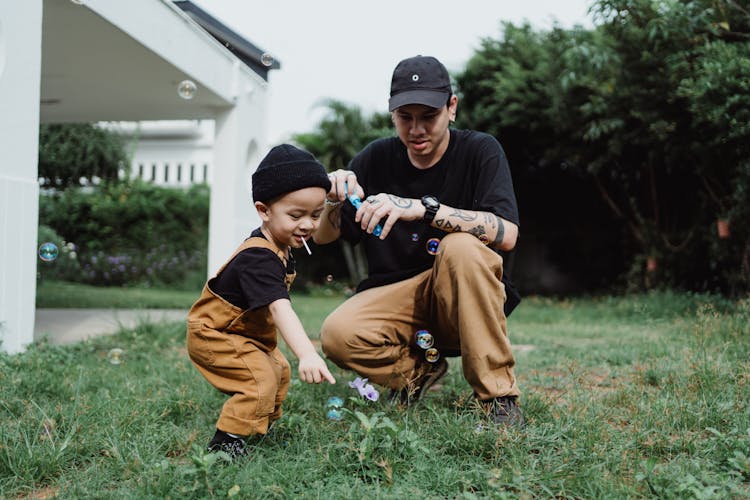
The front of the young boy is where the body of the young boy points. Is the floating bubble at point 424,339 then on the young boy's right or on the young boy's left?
on the young boy's left

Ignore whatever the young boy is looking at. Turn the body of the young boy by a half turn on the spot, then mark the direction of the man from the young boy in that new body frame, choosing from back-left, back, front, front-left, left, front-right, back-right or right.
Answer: right

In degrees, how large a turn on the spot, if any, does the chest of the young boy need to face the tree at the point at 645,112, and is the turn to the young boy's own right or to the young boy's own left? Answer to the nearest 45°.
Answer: approximately 90° to the young boy's own left

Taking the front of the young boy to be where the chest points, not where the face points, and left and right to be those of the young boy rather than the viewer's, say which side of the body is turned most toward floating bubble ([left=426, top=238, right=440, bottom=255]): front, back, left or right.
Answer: left

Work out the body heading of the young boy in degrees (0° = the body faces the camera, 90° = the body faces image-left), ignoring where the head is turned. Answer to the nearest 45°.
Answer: approximately 315°

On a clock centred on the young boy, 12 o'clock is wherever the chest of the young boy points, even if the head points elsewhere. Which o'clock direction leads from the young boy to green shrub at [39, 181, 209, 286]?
The green shrub is roughly at 7 o'clock from the young boy.

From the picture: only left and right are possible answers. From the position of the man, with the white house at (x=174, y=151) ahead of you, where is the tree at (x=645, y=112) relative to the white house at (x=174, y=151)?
right

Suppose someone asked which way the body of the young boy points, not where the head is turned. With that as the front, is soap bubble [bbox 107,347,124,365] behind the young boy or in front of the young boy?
behind

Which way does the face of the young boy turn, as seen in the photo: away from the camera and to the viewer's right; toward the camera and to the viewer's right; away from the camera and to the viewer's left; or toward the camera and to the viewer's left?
toward the camera and to the viewer's right

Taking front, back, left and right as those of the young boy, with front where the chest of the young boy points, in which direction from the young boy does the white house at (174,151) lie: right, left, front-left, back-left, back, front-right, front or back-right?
back-left

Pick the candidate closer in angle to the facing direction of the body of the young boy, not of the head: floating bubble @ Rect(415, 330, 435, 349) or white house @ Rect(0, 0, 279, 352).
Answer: the floating bubble
